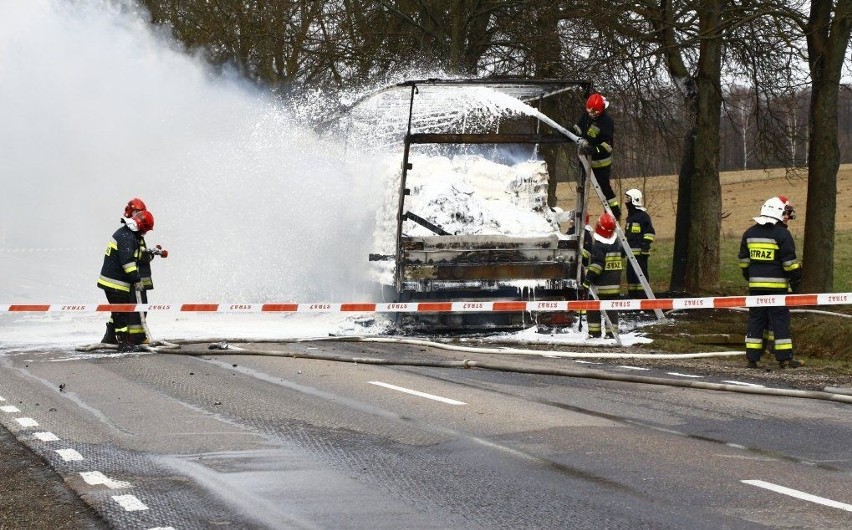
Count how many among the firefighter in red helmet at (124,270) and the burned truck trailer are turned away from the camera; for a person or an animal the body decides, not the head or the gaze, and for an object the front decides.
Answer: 1

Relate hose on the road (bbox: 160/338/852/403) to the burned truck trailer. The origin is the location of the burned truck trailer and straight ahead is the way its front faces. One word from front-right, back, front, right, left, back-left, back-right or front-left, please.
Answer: back

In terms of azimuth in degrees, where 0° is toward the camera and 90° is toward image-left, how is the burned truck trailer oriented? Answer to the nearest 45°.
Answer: approximately 180°

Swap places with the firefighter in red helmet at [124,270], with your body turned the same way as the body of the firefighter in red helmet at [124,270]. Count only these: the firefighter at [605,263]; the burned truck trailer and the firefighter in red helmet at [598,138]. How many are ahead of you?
3

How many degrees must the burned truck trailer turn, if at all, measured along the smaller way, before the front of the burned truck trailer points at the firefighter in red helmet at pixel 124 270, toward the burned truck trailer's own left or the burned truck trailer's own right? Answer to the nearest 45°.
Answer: approximately 90° to the burned truck trailer's own left

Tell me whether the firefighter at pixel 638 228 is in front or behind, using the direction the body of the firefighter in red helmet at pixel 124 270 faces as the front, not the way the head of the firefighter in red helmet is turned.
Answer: in front

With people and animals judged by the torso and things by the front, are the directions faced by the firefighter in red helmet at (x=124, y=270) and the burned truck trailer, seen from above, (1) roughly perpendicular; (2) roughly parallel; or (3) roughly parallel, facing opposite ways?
roughly perpendicular

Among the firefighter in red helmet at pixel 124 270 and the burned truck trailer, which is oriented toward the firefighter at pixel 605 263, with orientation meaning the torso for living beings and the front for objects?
the firefighter in red helmet

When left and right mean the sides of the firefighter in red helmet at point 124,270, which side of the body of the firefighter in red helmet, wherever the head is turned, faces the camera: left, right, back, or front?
right

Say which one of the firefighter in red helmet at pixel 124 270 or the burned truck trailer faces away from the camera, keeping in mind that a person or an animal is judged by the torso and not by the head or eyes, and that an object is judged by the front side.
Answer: the burned truck trailer

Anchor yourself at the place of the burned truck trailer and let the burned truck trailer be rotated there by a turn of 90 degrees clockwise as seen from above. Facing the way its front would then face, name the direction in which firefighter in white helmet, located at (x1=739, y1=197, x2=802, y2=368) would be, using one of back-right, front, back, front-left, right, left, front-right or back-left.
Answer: front-right

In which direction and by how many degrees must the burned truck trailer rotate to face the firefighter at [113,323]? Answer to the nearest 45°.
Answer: approximately 90° to its left
